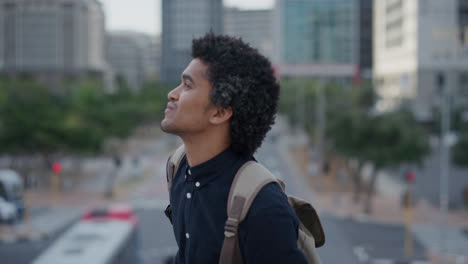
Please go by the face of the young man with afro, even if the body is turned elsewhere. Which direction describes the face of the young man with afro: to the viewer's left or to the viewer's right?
to the viewer's left

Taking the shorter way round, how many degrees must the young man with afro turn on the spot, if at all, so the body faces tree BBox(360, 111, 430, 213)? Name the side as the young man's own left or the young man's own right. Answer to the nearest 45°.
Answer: approximately 135° to the young man's own right

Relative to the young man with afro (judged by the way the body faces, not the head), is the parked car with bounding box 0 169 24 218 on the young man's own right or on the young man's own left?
on the young man's own right

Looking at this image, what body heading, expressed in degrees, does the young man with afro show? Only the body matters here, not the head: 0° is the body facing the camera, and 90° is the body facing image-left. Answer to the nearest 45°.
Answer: approximately 45°
